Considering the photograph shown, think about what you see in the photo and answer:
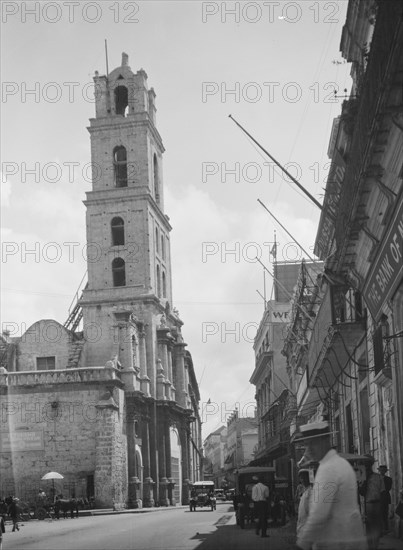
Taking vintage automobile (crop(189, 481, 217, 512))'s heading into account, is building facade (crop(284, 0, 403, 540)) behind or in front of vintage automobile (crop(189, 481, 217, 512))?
in front

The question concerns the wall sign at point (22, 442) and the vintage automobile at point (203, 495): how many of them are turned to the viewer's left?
0

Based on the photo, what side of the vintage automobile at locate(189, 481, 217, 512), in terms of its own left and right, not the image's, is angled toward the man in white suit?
front

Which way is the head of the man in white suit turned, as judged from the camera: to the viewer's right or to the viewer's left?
to the viewer's left

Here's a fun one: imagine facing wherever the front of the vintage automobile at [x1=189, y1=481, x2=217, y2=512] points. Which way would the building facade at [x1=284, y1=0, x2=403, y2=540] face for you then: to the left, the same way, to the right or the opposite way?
to the right

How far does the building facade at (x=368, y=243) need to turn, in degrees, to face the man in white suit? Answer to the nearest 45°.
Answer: approximately 90° to its left

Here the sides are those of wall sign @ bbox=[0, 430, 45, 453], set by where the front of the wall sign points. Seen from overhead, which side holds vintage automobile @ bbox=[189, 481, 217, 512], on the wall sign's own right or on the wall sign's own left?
on the wall sign's own left

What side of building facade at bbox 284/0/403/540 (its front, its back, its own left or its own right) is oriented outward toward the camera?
left

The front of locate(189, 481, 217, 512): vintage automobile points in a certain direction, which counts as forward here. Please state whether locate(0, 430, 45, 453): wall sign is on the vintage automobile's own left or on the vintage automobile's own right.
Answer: on the vintage automobile's own right

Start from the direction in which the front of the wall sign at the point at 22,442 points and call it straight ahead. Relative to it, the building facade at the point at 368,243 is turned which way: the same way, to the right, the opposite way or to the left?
to the right

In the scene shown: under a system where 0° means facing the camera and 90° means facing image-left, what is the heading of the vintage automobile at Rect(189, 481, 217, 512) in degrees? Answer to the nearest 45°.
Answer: approximately 0°

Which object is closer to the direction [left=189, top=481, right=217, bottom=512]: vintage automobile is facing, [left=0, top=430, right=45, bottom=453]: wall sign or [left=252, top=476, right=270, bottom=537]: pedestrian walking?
the pedestrian walking

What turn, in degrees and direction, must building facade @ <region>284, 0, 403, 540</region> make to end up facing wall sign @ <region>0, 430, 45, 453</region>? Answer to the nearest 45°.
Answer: approximately 45° to its right
